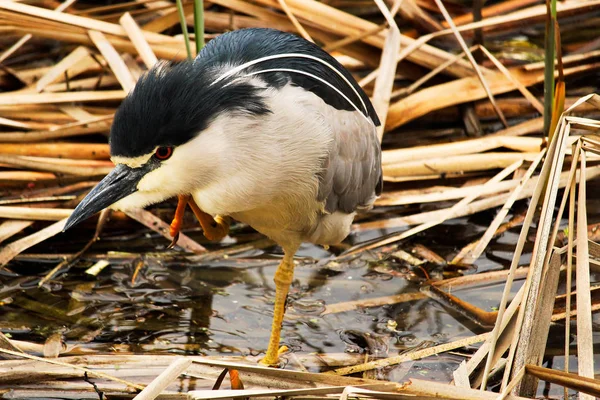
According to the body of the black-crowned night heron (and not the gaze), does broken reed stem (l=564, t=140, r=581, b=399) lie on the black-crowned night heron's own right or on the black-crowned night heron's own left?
on the black-crowned night heron's own left

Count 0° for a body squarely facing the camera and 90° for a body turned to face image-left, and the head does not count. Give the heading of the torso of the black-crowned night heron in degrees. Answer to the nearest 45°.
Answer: approximately 45°

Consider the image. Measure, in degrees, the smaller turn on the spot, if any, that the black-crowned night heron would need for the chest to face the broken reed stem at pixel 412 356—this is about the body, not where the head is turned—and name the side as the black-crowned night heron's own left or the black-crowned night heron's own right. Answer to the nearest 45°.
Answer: approximately 180°

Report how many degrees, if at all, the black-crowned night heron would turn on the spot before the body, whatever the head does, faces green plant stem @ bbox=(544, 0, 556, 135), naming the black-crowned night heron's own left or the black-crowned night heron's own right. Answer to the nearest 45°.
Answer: approximately 180°

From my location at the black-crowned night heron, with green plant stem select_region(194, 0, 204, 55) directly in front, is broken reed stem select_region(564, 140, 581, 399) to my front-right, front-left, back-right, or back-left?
back-right
